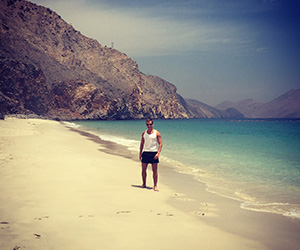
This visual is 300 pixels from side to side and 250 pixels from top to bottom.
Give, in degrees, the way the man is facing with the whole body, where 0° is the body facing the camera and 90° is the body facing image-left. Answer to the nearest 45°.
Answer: approximately 0°
